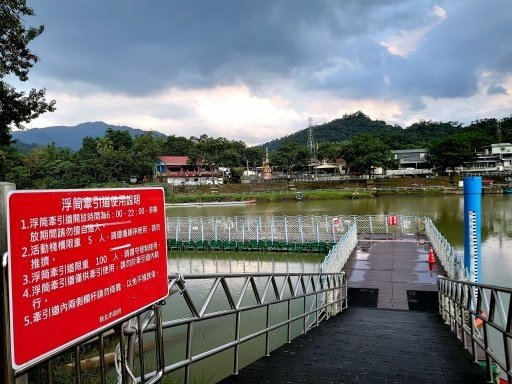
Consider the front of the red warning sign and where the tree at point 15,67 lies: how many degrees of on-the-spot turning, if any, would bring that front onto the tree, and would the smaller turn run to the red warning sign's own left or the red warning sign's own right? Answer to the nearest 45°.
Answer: approximately 135° to the red warning sign's own left

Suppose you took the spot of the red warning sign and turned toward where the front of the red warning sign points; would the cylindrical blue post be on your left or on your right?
on your left

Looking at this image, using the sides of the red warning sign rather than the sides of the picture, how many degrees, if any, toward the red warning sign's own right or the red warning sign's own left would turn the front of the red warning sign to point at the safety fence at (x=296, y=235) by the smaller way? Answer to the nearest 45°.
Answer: approximately 90° to the red warning sign's own left

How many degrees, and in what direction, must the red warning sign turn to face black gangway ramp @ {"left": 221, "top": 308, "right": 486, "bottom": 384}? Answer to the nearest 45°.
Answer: approximately 90° to its left

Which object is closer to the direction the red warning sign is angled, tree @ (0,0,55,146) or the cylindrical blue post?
the cylindrical blue post

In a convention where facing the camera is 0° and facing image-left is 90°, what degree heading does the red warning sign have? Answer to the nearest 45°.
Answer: approximately 315°

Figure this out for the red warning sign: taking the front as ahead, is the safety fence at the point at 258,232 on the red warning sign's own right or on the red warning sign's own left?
on the red warning sign's own left
